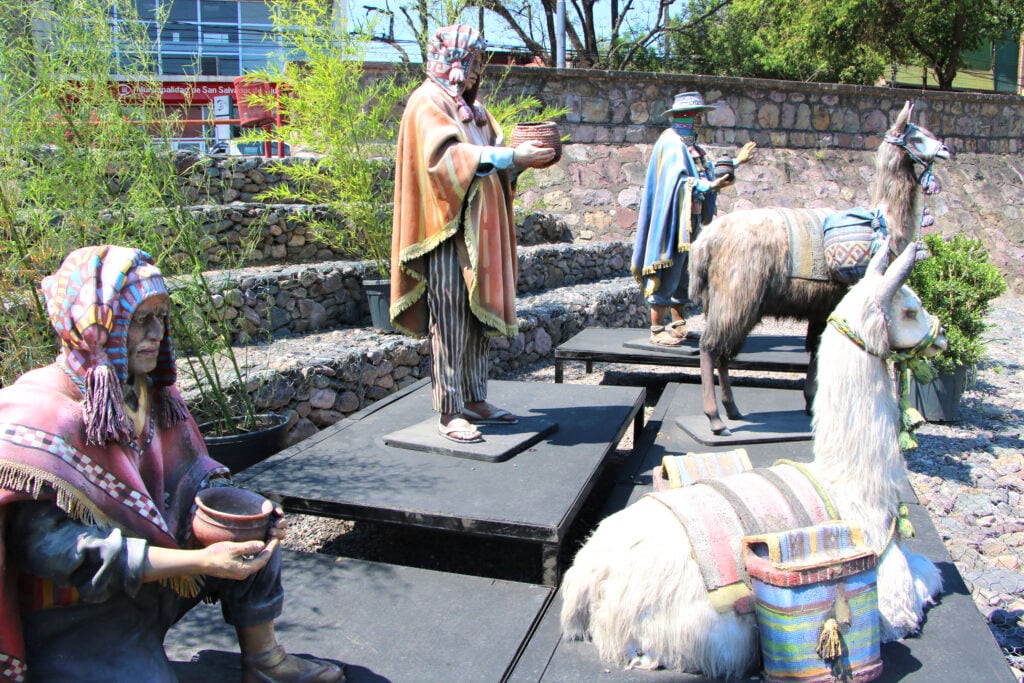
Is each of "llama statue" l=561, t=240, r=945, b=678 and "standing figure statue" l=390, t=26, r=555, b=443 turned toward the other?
no

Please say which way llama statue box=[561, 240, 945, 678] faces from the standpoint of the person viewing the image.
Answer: facing to the right of the viewer

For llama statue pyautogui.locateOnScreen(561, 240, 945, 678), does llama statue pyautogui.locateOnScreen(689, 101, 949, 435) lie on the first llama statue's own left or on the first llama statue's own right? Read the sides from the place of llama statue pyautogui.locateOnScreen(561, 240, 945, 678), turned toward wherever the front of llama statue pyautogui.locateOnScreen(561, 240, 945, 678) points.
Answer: on the first llama statue's own left

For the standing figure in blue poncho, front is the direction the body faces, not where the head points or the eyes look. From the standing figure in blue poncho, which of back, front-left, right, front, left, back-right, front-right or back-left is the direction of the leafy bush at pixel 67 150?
back-right

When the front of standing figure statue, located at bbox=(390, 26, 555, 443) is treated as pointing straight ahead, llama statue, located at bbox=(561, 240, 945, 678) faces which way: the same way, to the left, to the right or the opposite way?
the same way

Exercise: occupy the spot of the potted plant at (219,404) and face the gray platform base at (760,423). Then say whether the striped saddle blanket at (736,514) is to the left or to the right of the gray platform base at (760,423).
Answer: right

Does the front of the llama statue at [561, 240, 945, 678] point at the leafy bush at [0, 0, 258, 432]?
no

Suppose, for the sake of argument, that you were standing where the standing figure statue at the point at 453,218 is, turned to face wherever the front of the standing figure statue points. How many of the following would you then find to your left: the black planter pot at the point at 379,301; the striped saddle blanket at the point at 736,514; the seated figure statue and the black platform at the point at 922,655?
1

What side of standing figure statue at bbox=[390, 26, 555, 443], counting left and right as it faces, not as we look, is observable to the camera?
right

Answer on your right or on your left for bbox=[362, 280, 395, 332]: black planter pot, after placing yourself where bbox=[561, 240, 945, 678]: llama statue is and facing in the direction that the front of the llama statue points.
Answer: on your left

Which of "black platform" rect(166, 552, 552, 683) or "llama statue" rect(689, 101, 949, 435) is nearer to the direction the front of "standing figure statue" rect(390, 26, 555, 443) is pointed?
the llama statue
